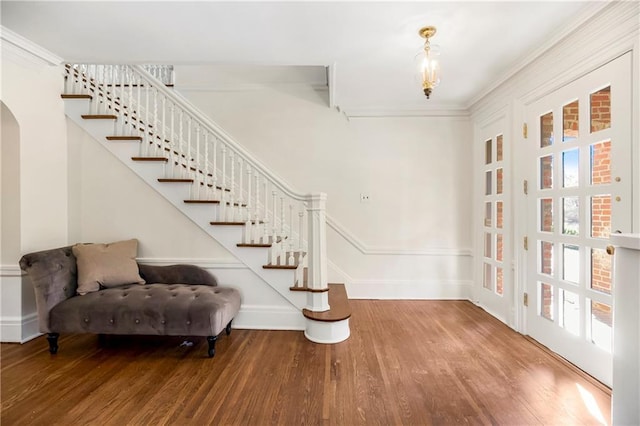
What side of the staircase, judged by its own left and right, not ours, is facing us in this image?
right

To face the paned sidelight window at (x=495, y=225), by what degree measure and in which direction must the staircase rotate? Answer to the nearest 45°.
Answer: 0° — it already faces it

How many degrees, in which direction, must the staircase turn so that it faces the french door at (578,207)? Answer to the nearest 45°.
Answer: approximately 45° to its right

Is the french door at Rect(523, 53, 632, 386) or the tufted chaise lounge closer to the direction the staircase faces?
the french door
